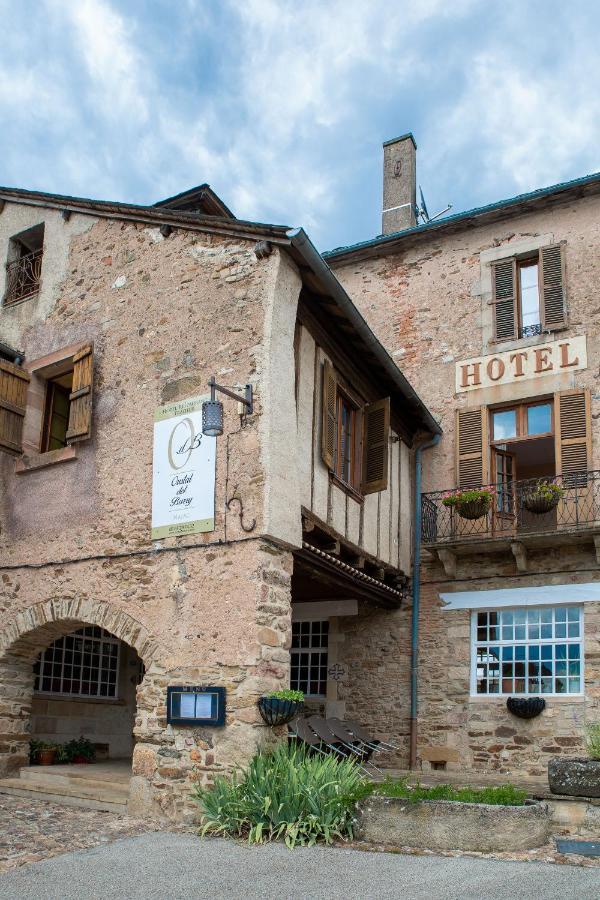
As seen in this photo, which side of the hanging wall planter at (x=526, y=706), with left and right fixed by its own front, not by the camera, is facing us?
front

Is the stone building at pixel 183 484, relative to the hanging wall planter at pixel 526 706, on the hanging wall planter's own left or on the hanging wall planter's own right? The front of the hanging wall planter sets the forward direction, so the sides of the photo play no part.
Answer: on the hanging wall planter's own right

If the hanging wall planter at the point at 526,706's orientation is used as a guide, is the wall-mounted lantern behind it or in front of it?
in front

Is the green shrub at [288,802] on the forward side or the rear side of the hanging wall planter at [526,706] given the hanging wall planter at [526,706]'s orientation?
on the forward side

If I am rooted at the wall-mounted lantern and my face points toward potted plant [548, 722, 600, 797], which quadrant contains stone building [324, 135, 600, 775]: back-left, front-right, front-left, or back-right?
front-left

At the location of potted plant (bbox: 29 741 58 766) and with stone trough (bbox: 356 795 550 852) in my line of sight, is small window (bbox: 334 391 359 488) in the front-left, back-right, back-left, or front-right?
front-left

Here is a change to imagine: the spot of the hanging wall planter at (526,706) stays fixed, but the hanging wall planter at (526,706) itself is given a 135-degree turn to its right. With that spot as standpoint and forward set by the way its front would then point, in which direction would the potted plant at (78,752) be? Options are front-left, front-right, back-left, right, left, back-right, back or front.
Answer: front-left

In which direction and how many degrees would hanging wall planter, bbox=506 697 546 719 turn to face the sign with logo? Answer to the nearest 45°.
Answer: approximately 45° to its right

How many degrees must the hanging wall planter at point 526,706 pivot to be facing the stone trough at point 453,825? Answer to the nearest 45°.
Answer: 0° — it already faces it

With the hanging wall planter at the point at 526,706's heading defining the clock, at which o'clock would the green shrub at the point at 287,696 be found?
The green shrub is roughly at 1 o'clock from the hanging wall planter.
